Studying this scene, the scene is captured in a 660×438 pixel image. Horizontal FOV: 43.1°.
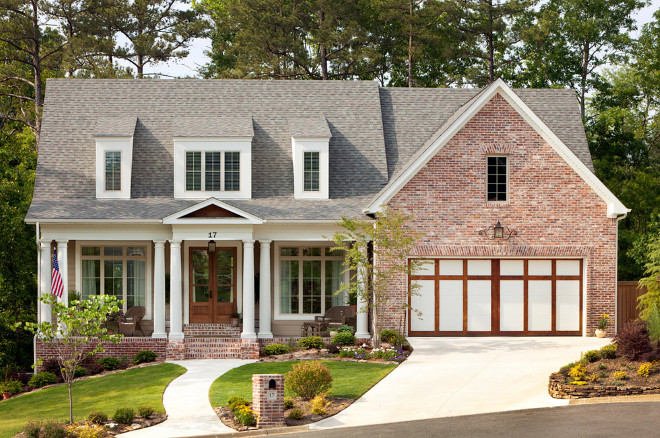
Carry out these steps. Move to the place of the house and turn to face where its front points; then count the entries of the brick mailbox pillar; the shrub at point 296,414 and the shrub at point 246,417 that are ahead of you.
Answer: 3

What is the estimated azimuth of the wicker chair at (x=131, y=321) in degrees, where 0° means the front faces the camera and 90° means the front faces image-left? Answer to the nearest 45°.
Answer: approximately 45°

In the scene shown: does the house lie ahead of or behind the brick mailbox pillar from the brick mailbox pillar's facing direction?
behind

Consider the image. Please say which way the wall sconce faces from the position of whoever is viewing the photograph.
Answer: facing the viewer

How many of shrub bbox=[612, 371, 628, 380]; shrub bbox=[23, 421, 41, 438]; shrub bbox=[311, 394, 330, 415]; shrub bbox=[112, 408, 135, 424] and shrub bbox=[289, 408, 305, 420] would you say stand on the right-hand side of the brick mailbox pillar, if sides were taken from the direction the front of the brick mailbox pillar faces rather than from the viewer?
2

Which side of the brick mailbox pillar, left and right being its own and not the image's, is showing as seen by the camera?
front

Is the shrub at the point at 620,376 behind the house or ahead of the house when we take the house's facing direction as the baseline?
ahead

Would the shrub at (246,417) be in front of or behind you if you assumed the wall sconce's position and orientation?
in front

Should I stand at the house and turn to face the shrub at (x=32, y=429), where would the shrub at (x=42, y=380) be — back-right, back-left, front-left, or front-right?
front-right

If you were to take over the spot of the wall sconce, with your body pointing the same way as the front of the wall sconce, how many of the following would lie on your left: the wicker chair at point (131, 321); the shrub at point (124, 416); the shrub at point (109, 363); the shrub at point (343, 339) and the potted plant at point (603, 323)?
1

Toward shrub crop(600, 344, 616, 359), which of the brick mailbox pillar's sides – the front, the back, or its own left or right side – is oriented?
left

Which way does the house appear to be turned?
toward the camera

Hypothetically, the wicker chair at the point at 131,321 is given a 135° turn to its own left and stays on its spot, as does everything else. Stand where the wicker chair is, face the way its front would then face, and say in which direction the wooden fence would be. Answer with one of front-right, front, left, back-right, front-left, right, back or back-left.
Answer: front

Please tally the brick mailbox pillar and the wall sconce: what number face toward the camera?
2

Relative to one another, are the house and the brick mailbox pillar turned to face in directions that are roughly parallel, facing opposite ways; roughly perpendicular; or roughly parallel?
roughly parallel

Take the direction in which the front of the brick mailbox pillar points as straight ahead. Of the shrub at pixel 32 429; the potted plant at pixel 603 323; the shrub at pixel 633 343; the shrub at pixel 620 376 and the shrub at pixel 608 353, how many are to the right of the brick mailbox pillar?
1

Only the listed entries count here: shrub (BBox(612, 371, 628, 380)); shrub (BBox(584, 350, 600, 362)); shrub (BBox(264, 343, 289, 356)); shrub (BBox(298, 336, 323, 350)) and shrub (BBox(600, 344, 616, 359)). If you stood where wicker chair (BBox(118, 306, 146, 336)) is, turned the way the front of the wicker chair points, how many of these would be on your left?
5

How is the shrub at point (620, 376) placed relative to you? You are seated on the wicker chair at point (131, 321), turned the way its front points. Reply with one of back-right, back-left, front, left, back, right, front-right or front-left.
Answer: left

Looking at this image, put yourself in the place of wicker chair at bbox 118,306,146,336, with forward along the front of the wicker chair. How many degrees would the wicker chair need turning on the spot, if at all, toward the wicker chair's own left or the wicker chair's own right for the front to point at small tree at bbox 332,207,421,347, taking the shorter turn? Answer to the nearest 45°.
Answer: approximately 90° to the wicker chair's own left

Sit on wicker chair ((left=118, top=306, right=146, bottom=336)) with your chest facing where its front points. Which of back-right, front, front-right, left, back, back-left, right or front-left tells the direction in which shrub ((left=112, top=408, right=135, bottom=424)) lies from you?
front-left
